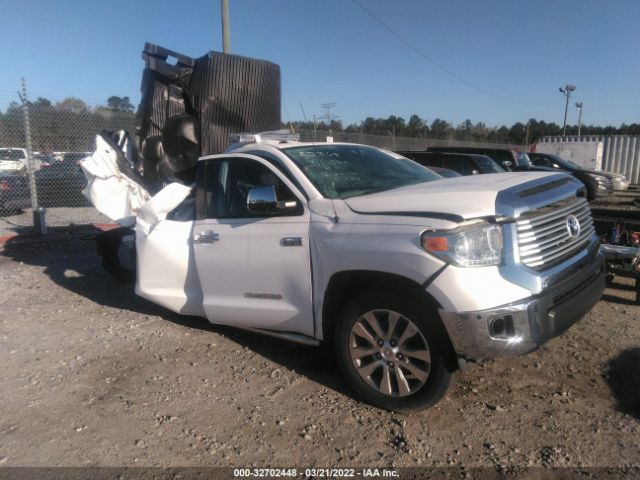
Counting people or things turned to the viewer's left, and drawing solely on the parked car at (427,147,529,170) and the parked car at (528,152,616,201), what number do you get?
0

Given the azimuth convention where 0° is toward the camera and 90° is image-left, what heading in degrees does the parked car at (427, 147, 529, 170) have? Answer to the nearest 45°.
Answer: approximately 315°

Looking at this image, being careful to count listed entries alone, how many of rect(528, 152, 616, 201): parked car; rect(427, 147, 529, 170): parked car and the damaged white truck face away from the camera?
0

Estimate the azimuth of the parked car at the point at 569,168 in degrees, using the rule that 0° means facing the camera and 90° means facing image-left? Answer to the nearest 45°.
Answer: approximately 315°

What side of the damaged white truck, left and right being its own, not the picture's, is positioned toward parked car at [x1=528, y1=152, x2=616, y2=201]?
left

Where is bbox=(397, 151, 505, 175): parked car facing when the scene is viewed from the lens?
facing the viewer and to the right of the viewer

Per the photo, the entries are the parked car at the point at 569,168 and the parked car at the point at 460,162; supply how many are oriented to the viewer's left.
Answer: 0

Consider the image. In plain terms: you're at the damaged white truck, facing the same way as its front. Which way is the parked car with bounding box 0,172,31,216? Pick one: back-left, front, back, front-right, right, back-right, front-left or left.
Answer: back

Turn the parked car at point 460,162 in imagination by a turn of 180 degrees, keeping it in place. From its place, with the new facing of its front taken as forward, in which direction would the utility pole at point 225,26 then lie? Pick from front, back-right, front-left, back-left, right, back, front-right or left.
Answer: front-left

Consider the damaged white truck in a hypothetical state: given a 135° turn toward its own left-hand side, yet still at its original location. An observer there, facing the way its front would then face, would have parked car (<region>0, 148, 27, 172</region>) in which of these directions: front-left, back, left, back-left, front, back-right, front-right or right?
front-left
